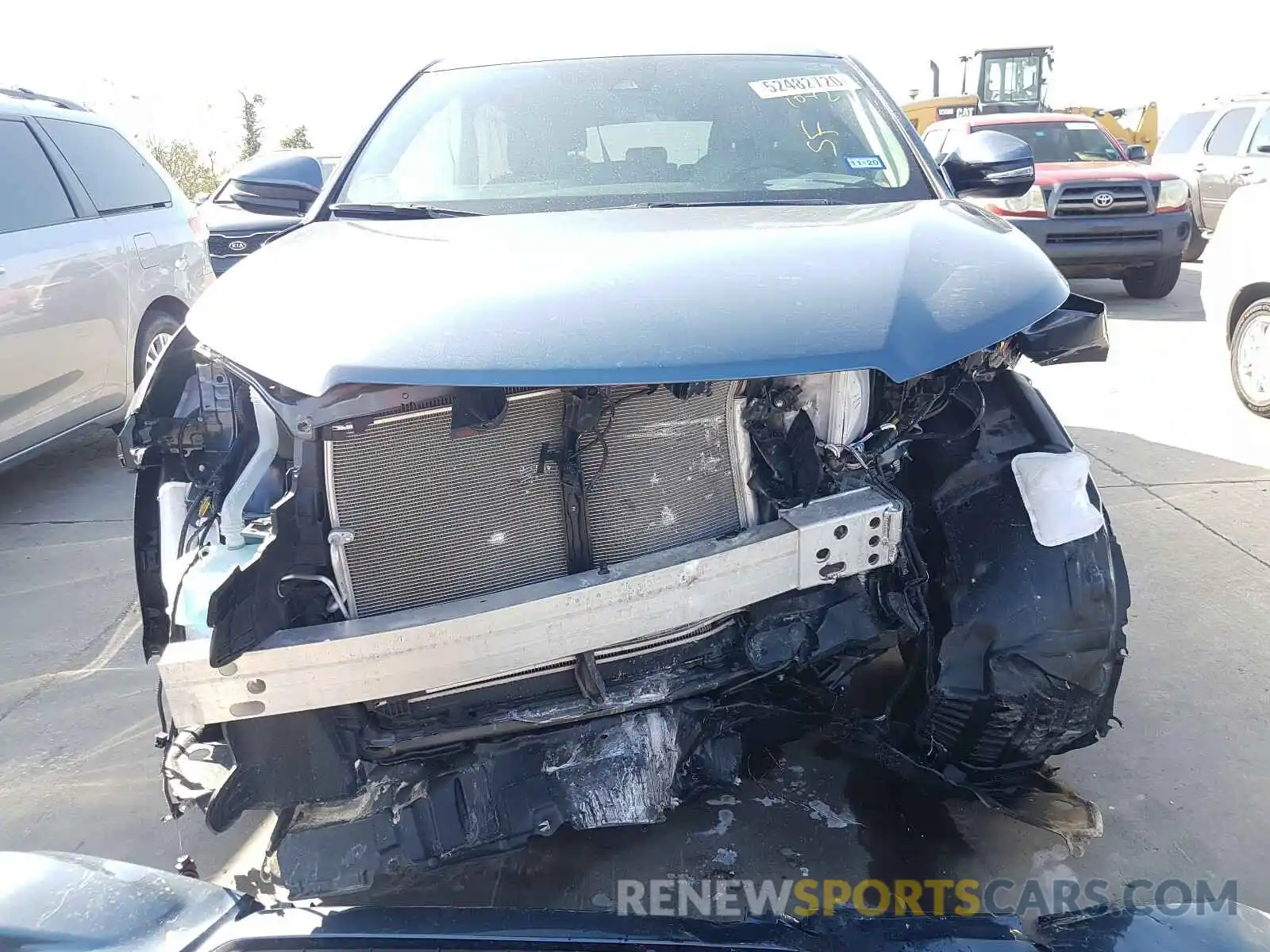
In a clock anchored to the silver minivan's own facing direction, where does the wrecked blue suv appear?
The wrecked blue suv is roughly at 10 o'clock from the silver minivan.

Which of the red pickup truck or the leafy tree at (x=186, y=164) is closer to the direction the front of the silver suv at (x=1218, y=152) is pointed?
the red pickup truck

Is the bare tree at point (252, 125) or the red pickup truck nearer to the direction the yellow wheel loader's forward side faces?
the red pickup truck

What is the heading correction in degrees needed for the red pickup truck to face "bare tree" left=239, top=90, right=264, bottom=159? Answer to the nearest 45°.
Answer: approximately 180°

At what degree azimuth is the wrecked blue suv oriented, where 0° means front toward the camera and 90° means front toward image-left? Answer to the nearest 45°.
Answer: approximately 0°

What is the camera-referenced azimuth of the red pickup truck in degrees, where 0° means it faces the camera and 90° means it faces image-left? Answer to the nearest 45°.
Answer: approximately 315°

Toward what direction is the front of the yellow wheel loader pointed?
to the viewer's right

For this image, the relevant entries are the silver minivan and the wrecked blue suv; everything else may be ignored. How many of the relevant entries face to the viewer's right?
0

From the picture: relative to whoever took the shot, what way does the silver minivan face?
facing the viewer and to the left of the viewer

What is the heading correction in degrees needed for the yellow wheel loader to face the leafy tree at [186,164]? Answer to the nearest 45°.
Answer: approximately 180°
